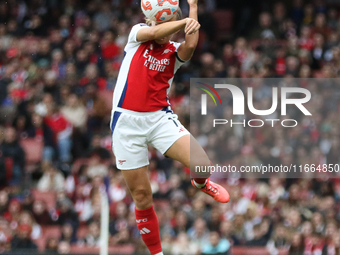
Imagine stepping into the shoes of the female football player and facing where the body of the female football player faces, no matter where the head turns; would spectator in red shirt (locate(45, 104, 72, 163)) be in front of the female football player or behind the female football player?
behind

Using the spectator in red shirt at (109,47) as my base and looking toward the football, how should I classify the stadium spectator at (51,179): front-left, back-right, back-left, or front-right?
front-right

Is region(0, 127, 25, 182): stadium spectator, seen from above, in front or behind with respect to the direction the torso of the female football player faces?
behind

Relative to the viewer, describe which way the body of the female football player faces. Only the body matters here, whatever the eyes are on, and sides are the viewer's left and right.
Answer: facing the viewer and to the right of the viewer

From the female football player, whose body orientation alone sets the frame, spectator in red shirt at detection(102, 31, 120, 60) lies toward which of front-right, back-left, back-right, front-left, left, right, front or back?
back-left

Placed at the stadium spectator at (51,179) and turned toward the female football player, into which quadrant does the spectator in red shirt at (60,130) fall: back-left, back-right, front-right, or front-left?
back-left

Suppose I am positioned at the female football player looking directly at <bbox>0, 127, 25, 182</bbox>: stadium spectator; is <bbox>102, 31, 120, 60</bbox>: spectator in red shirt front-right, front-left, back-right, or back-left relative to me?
front-right

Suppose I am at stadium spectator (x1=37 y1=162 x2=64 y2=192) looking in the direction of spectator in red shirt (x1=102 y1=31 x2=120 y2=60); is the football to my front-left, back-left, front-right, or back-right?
back-right
